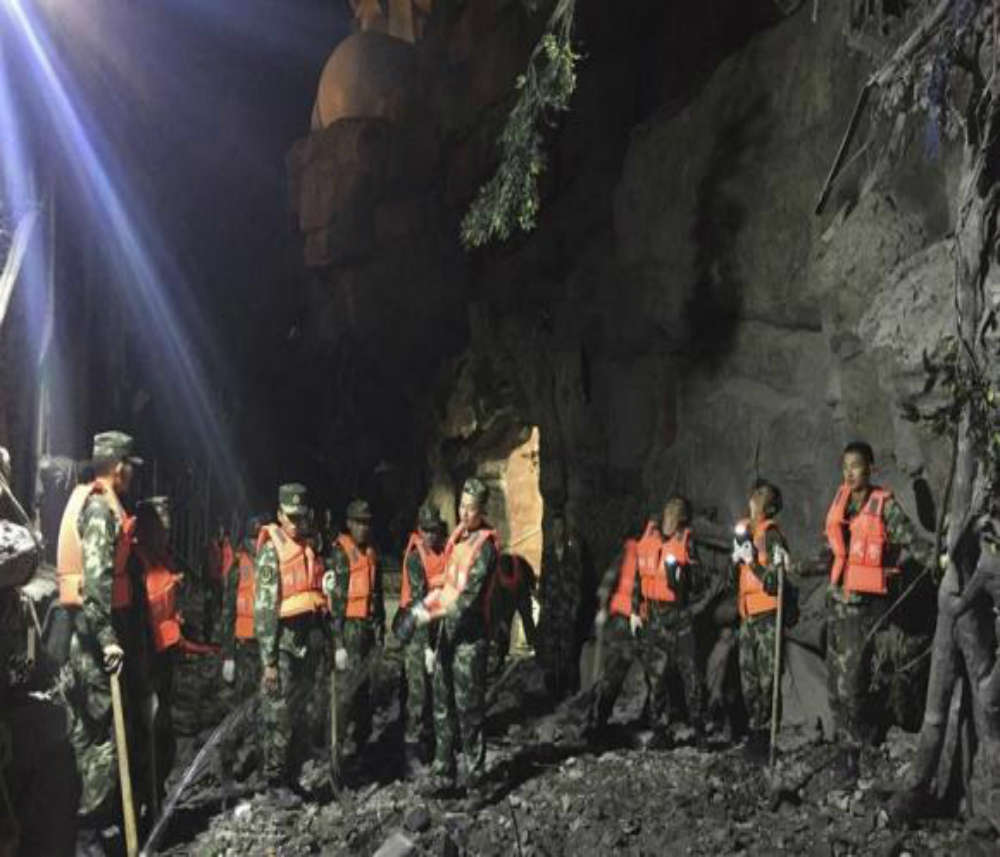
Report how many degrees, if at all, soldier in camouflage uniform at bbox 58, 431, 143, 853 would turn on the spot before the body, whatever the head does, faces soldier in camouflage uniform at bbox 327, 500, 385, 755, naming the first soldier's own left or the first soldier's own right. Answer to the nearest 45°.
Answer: approximately 45° to the first soldier's own left

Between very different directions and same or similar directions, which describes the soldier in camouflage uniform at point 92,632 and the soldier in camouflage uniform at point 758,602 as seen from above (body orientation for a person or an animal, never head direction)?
very different directions

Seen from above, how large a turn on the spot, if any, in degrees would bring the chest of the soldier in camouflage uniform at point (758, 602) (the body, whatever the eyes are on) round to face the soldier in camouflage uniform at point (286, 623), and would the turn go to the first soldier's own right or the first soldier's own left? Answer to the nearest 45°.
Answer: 0° — they already face them

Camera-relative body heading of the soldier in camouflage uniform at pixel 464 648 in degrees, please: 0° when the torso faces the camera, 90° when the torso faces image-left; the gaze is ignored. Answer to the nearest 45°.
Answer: approximately 45°

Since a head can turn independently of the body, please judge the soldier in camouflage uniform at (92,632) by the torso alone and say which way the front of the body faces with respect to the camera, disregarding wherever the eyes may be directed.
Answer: to the viewer's right

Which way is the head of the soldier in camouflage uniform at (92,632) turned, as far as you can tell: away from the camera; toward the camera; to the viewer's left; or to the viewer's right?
to the viewer's right

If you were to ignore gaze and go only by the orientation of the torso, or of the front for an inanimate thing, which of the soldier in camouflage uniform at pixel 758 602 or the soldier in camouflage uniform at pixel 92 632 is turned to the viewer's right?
the soldier in camouflage uniform at pixel 92 632

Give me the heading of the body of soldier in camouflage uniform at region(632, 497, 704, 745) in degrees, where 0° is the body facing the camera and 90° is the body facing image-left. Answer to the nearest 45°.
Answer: approximately 45°

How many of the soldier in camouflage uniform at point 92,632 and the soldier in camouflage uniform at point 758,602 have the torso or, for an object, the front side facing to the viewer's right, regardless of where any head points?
1

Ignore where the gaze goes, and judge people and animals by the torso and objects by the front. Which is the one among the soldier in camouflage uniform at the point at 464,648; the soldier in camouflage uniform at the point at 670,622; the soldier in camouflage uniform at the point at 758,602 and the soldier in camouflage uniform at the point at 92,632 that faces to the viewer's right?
the soldier in camouflage uniform at the point at 92,632

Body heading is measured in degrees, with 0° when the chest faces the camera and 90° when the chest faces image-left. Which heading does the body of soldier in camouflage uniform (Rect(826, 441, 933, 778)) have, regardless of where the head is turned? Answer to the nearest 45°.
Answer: approximately 45°

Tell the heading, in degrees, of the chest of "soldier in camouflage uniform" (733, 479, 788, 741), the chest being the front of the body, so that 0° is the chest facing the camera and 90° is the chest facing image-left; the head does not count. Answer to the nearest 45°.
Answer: approximately 45°
